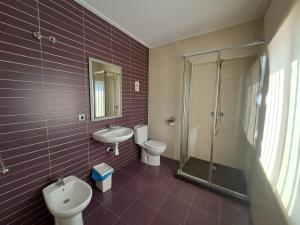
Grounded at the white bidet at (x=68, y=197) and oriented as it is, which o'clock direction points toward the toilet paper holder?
The toilet paper holder is roughly at 10 o'clock from the white bidet.

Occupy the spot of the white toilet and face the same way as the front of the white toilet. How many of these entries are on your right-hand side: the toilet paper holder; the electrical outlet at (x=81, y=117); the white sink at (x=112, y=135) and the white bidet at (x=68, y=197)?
3

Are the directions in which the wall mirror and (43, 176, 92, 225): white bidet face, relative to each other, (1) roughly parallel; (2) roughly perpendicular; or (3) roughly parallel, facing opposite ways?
roughly parallel

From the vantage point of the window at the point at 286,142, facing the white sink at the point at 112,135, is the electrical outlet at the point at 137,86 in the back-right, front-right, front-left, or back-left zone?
front-right

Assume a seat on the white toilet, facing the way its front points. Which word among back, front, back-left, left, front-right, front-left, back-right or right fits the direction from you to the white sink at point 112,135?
right

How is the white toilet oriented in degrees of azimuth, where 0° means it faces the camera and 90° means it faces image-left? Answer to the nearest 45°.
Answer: approximately 315°

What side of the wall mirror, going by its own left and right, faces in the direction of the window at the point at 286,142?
front

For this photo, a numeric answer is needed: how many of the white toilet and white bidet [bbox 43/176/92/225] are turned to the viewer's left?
0

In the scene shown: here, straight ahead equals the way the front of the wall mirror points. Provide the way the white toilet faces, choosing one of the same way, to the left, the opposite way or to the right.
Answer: the same way

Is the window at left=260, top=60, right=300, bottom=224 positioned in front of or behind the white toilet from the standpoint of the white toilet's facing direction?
in front

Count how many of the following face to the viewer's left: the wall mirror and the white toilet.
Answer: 0

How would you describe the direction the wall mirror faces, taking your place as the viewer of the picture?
facing the viewer and to the right of the viewer

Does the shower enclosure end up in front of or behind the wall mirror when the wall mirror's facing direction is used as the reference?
in front

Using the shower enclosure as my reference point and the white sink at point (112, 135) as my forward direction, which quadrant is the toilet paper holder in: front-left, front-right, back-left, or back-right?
front-right
